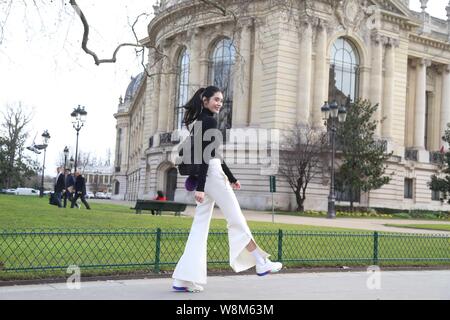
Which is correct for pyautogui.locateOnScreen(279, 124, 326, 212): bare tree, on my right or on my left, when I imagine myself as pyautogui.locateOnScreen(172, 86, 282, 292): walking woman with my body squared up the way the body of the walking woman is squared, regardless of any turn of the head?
on my left

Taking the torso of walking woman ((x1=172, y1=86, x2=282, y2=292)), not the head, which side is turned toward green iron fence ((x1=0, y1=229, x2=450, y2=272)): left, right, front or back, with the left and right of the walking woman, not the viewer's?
left

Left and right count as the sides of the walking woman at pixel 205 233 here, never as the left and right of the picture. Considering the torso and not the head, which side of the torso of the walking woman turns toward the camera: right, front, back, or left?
right

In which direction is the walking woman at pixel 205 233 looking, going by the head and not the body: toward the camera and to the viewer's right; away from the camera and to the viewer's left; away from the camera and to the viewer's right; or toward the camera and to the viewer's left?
toward the camera and to the viewer's right
